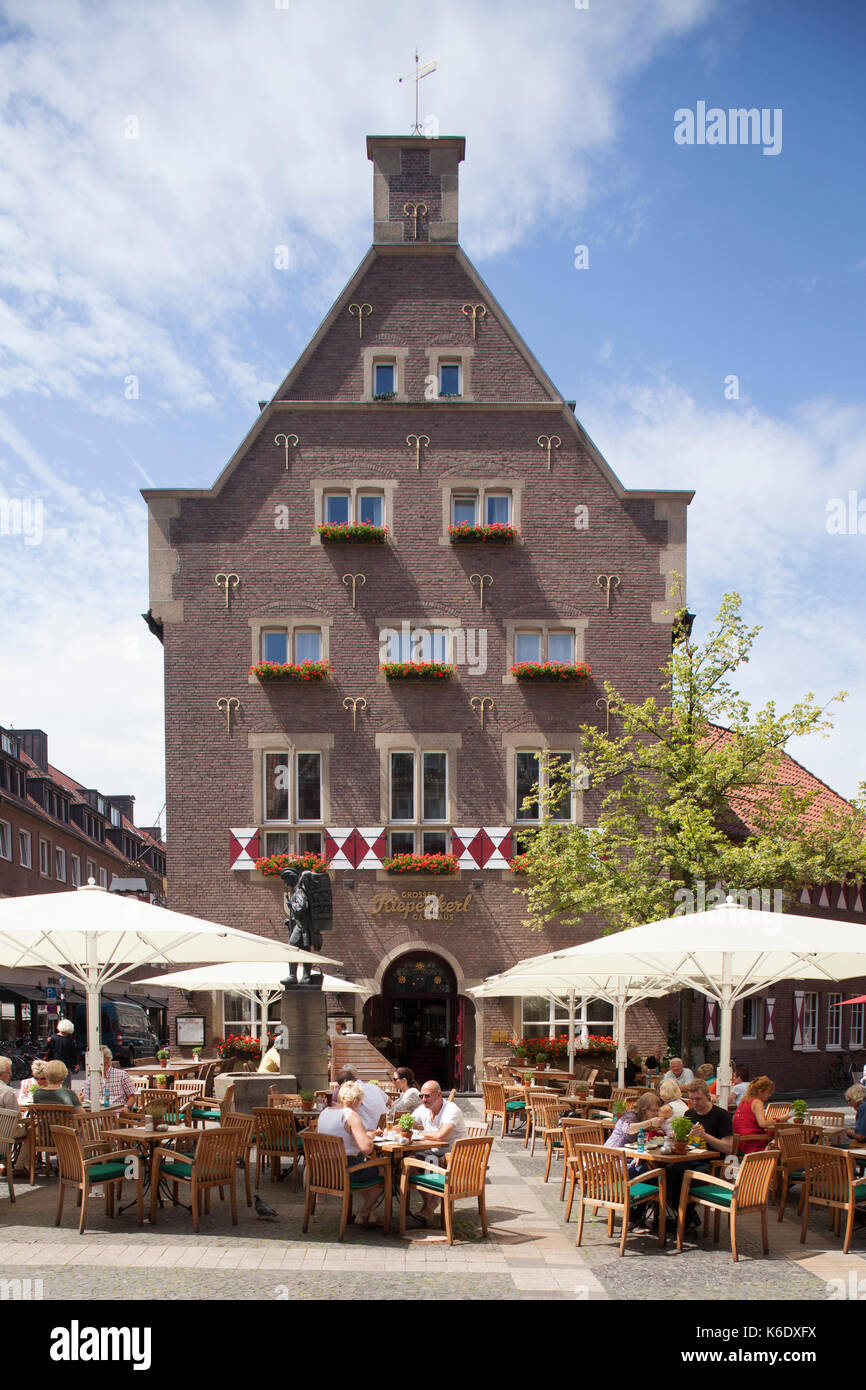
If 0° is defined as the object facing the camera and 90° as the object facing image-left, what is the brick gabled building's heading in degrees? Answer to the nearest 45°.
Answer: approximately 0°

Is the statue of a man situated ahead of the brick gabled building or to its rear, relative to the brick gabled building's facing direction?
ahead

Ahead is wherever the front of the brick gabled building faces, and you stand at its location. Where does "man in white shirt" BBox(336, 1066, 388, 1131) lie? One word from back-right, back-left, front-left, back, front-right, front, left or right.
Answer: front

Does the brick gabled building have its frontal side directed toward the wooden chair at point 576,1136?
yes

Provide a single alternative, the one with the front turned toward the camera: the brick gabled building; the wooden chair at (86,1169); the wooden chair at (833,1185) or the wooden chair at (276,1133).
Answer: the brick gabled building

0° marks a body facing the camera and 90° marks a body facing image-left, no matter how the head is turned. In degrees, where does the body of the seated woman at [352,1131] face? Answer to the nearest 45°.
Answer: approximately 225°

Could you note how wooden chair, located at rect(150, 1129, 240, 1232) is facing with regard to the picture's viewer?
facing away from the viewer and to the left of the viewer

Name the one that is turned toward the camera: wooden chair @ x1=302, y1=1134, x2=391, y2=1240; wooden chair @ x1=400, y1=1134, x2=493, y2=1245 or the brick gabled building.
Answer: the brick gabled building

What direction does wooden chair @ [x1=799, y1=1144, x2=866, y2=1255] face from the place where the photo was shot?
facing away from the viewer and to the right of the viewer

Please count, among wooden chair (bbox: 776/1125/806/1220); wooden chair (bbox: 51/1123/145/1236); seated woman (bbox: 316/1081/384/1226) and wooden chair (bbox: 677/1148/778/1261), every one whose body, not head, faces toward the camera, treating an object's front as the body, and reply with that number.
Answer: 0

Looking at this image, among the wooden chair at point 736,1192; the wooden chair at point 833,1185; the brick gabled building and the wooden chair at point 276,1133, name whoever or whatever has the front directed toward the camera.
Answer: the brick gabled building

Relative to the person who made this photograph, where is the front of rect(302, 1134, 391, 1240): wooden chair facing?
facing away from the viewer and to the right of the viewer

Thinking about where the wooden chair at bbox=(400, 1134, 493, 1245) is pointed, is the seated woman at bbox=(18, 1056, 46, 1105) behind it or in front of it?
in front
